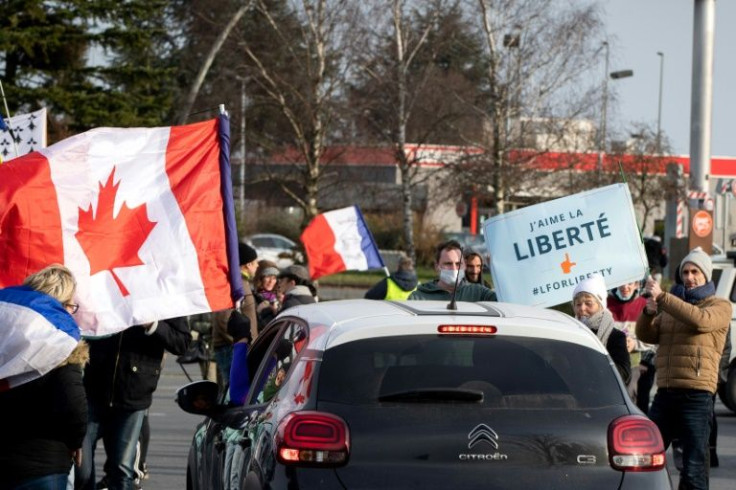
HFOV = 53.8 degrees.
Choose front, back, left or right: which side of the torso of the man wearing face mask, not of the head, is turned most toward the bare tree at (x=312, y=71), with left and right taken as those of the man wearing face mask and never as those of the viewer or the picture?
back

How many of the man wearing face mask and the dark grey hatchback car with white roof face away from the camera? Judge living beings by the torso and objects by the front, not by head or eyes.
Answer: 1

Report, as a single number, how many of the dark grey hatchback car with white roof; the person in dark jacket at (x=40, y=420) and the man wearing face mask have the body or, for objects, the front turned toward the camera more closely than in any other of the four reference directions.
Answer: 1

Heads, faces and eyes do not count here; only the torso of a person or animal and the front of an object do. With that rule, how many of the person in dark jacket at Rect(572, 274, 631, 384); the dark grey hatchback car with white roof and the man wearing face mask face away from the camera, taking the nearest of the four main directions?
1

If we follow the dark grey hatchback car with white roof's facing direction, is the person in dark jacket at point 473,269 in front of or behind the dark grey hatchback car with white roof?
in front

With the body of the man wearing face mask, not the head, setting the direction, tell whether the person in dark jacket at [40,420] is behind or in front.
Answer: in front

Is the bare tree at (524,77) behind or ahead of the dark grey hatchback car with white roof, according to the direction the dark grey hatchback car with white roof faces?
ahead

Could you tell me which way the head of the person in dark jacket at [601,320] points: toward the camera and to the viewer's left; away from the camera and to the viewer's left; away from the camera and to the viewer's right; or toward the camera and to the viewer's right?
toward the camera and to the viewer's left

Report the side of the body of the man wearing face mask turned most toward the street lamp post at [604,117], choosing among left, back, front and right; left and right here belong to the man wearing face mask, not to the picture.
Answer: back

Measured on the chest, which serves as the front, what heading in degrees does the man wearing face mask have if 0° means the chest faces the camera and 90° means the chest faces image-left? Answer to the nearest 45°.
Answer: approximately 0°

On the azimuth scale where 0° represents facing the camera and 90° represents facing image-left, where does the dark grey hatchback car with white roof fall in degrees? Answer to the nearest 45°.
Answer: approximately 180°

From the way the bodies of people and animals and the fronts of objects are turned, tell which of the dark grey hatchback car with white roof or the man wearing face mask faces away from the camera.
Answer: the dark grey hatchback car with white roof

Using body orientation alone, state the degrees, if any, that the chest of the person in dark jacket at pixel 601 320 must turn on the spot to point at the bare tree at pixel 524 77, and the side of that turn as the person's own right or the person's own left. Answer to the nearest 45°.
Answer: approximately 135° to the person's own right
